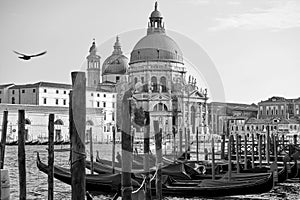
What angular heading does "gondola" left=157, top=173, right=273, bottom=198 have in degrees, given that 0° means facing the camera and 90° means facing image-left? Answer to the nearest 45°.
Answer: approximately 270°

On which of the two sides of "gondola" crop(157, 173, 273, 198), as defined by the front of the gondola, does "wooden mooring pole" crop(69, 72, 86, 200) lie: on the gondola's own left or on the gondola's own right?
on the gondola's own right
